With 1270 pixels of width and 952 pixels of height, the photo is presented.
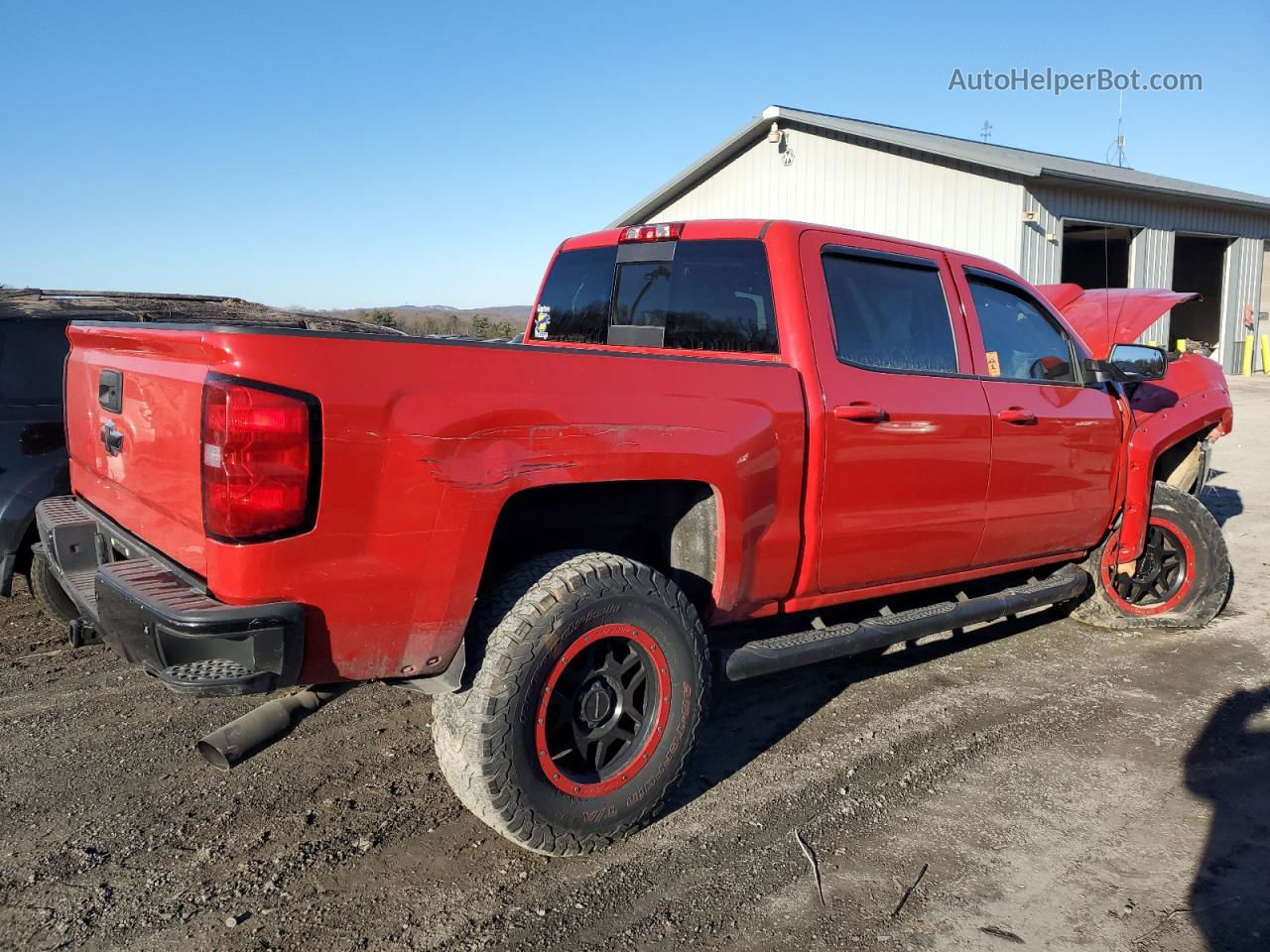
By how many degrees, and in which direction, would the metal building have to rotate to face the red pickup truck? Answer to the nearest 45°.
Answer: approximately 45° to its right

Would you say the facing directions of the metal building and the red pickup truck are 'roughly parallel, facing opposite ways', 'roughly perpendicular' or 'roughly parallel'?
roughly perpendicular

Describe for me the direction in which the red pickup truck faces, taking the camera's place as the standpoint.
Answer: facing away from the viewer and to the right of the viewer

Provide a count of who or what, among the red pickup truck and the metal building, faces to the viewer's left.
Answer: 0

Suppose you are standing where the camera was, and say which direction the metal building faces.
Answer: facing the viewer and to the right of the viewer

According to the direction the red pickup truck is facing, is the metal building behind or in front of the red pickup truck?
in front

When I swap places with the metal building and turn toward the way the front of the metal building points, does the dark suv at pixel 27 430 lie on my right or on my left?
on my right

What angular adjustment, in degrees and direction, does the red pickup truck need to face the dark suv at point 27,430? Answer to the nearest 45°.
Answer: approximately 90° to its left
